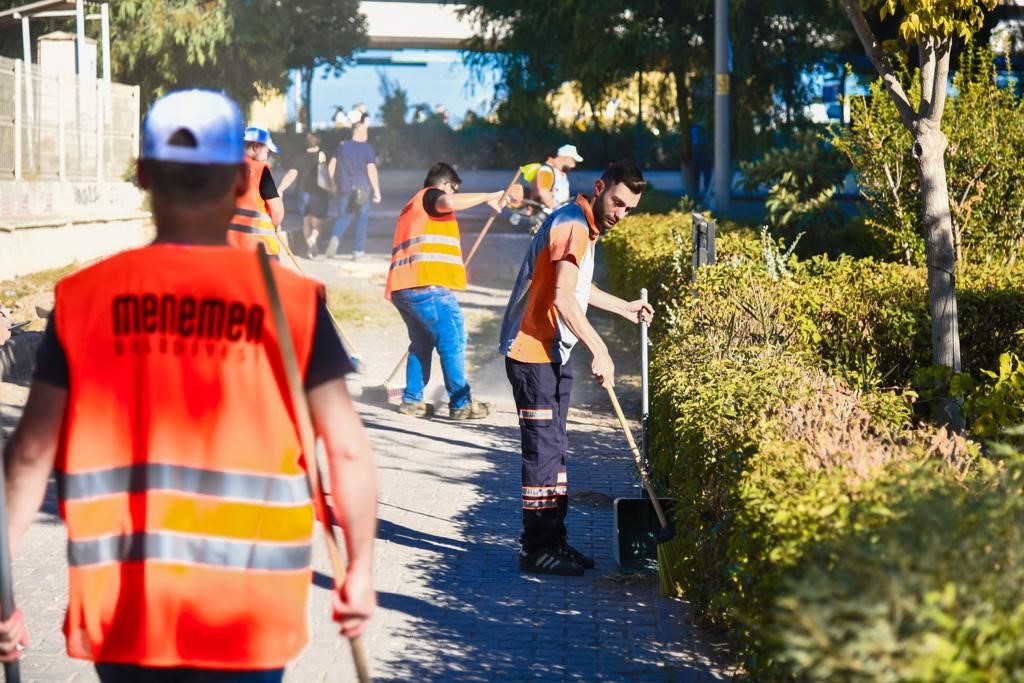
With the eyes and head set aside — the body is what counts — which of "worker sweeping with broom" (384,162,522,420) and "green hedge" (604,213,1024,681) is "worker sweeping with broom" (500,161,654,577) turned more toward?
the green hedge

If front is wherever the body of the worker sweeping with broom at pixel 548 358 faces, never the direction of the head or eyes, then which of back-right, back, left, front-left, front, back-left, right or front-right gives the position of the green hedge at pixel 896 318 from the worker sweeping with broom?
front-left

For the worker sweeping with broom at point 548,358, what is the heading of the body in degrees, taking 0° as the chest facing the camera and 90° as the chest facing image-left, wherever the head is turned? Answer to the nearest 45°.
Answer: approximately 270°

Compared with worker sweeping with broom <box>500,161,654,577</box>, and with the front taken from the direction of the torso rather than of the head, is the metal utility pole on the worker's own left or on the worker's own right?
on the worker's own left

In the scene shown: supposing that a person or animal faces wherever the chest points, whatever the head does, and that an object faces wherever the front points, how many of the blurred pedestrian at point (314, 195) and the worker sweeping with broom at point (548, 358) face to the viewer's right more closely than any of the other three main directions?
1

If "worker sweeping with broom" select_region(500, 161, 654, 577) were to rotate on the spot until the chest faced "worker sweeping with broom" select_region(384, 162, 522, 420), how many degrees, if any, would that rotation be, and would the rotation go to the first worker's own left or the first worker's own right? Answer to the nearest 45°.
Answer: approximately 90° to the first worker's own left

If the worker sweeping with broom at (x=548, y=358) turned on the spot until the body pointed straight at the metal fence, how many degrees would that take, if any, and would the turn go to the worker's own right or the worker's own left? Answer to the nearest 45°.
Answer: approximately 135° to the worker's own left

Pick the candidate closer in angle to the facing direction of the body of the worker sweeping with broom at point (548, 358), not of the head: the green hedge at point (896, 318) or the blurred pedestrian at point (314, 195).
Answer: the green hedge
